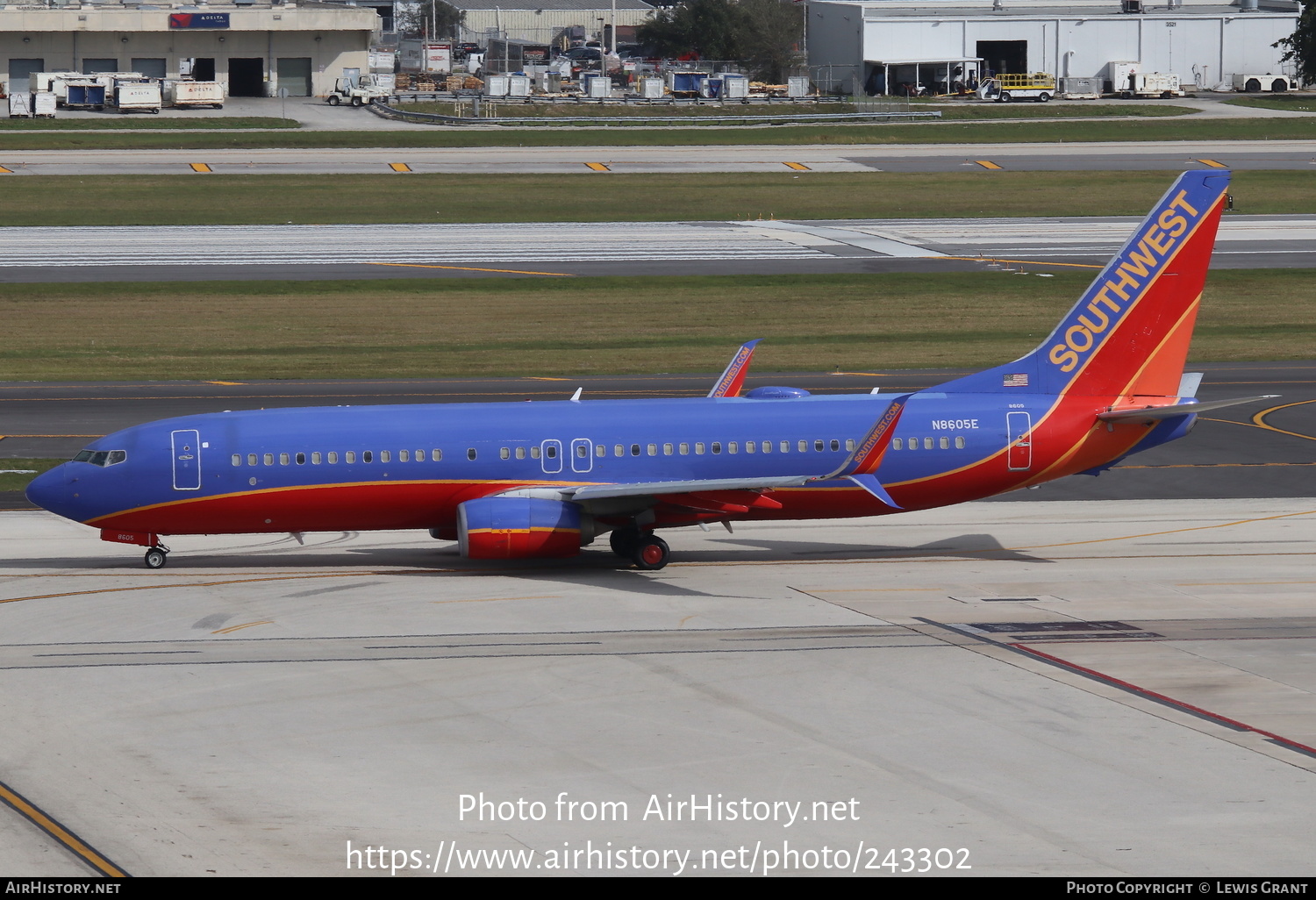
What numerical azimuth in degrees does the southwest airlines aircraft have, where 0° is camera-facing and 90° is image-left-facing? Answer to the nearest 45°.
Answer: approximately 90°
